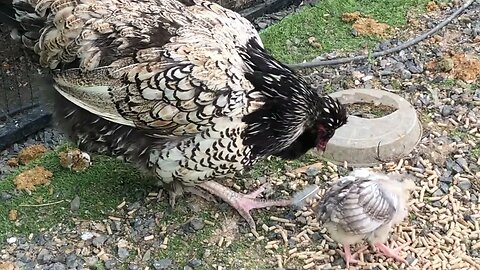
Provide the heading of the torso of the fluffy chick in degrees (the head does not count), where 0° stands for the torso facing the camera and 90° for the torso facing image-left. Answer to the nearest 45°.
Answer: approximately 270°

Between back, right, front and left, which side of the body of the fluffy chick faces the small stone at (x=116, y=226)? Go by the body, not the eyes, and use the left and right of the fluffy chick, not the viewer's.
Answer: back

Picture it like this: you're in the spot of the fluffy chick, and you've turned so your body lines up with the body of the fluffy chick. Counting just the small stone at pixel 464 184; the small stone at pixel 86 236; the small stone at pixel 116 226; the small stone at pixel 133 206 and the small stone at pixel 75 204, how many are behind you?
4

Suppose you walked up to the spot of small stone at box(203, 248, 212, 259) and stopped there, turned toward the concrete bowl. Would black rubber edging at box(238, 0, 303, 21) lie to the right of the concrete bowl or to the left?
left

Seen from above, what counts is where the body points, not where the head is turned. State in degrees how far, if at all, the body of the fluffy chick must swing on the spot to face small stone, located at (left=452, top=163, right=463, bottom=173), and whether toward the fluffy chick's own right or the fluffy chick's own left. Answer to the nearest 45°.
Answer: approximately 45° to the fluffy chick's own left

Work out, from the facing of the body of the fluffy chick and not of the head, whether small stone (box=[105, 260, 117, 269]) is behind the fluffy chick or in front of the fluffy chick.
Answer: behind

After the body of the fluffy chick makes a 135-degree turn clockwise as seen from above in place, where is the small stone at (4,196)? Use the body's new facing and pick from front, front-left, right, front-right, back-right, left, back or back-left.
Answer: front-right

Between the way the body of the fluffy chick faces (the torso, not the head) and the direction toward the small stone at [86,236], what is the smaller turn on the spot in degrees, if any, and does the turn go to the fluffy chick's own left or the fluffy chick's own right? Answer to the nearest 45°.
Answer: approximately 180°
